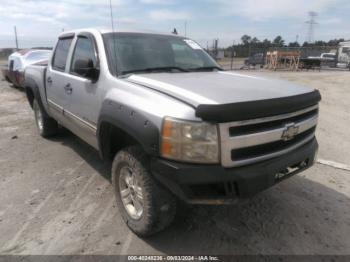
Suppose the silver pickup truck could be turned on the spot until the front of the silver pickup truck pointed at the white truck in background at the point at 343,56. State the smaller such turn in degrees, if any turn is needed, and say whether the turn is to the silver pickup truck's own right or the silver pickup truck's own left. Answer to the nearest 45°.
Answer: approximately 90° to the silver pickup truck's own left

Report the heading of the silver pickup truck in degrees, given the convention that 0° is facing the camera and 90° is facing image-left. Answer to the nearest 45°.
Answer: approximately 315°
